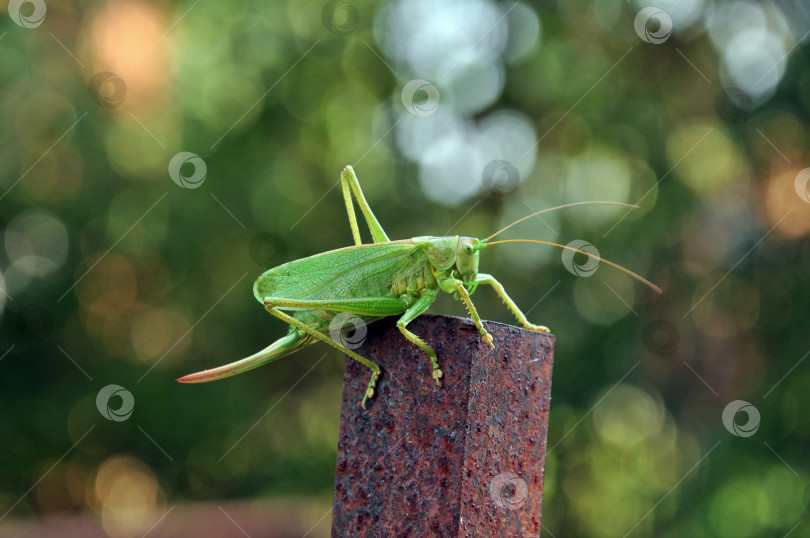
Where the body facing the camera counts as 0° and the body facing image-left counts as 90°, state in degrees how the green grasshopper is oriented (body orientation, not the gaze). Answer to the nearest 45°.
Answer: approximately 270°
